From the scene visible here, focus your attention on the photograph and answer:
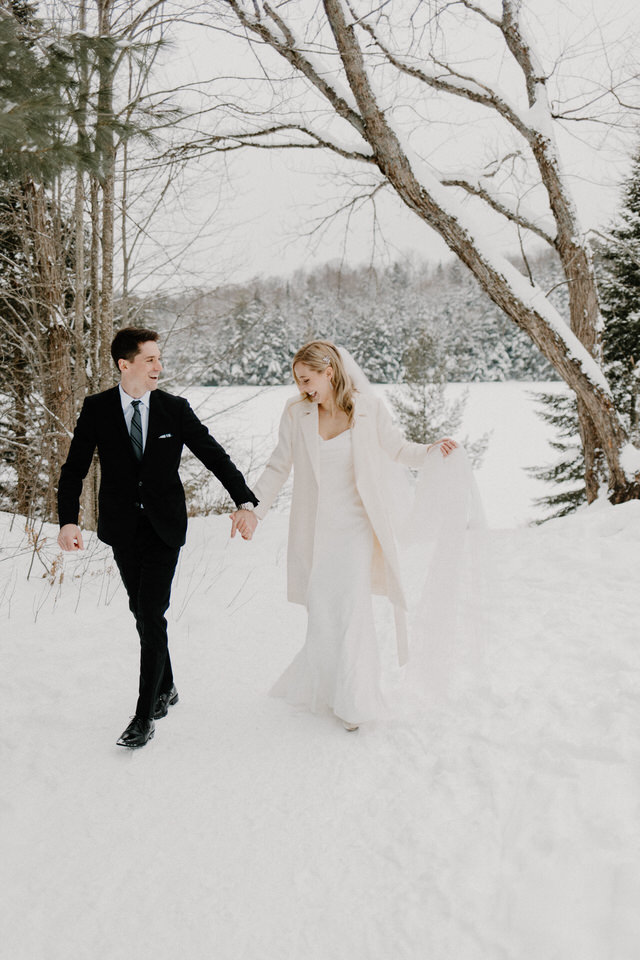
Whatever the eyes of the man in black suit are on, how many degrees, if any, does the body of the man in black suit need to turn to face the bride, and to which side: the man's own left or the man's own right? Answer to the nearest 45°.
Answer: approximately 90° to the man's own left

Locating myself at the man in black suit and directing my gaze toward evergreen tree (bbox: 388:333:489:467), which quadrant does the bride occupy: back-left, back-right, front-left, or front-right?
front-right

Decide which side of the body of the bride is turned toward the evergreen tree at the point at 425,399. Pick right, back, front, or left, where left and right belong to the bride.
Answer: back

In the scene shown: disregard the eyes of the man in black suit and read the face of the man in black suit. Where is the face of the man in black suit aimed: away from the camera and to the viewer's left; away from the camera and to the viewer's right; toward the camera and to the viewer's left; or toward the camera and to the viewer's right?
toward the camera and to the viewer's right

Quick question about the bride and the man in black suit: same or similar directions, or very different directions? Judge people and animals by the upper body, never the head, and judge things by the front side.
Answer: same or similar directions

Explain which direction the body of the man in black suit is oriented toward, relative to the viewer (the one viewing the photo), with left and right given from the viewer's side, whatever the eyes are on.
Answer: facing the viewer

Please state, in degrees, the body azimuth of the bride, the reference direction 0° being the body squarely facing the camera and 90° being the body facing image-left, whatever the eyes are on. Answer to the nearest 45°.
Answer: approximately 0°

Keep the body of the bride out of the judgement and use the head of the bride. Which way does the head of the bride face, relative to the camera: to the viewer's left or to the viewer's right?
to the viewer's left

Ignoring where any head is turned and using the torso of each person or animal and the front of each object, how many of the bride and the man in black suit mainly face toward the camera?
2
